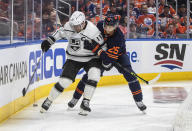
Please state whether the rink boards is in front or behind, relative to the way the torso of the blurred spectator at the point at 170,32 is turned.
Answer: in front

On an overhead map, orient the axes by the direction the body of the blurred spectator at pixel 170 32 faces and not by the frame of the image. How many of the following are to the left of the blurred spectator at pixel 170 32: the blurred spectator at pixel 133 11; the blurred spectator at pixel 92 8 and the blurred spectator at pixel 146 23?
0

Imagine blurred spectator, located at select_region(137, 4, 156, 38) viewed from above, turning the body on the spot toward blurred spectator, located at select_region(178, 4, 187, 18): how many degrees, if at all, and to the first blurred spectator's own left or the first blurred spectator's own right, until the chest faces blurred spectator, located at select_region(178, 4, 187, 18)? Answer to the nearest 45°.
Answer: approximately 135° to the first blurred spectator's own left

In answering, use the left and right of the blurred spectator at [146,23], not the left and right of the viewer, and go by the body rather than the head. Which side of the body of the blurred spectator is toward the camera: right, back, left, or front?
front

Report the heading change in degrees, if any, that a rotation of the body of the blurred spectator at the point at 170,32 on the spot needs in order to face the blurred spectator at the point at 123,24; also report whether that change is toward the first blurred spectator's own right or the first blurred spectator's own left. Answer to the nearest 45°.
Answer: approximately 45° to the first blurred spectator's own right

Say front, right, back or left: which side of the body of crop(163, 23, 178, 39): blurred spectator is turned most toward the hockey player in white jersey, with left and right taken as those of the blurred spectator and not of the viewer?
front

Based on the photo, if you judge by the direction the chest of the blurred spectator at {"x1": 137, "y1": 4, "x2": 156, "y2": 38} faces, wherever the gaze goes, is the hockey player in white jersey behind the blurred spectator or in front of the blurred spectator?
in front

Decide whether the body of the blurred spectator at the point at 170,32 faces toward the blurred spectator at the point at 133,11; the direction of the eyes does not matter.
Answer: no

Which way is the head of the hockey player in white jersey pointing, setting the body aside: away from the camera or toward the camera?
toward the camera

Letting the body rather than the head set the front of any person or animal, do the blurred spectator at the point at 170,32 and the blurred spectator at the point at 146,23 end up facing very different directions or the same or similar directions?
same or similar directions

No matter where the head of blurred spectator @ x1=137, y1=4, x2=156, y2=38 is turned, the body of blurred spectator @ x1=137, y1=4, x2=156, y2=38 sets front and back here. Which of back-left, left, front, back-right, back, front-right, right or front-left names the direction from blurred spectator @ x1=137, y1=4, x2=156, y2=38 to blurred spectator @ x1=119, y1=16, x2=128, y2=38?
front-right
